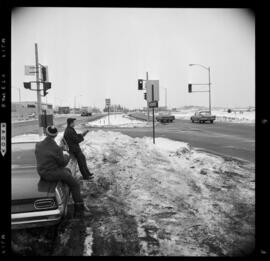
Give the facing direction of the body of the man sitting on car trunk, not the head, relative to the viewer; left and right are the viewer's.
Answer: facing away from the viewer and to the right of the viewer

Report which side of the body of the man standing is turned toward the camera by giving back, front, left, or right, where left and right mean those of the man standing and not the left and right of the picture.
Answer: right

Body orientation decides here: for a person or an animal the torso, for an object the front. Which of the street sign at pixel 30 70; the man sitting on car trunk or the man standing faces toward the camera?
the street sign

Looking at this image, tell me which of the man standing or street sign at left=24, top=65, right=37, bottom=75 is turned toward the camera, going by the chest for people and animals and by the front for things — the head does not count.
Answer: the street sign

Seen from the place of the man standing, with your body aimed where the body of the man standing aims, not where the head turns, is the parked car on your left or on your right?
on your right

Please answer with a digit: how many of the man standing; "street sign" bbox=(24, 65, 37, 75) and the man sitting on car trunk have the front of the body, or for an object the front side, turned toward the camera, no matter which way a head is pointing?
1

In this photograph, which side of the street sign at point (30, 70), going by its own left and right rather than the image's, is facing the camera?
front
